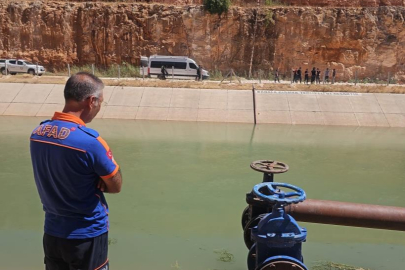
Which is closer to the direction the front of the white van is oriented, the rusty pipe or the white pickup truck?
the rusty pipe

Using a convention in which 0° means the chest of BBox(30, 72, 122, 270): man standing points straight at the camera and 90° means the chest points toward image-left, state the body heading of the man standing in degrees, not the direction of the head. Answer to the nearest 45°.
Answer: approximately 225°

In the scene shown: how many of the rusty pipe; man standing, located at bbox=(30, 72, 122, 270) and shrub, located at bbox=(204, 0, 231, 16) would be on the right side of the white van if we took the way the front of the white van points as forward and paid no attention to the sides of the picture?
2

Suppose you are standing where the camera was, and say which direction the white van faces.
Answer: facing to the right of the viewer

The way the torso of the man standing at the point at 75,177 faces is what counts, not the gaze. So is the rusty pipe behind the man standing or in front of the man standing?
in front

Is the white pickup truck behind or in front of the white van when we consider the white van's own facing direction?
behind

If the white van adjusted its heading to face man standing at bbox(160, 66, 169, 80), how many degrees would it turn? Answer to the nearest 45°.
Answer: approximately 135° to its right

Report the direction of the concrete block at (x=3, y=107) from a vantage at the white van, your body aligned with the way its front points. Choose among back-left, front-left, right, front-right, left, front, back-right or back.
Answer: back-right

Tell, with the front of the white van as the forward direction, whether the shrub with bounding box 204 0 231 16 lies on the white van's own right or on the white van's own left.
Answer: on the white van's own left

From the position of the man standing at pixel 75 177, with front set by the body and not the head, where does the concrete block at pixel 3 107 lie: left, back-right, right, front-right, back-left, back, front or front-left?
front-left

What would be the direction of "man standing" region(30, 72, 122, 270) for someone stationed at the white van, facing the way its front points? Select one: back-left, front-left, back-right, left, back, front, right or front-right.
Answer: right

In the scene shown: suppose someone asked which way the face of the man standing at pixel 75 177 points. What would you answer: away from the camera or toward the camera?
away from the camera

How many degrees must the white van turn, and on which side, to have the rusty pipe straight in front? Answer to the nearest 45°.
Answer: approximately 90° to its right

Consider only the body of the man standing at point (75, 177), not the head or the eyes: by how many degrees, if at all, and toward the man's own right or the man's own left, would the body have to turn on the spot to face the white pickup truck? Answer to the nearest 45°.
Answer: approximately 45° to the man's own left
